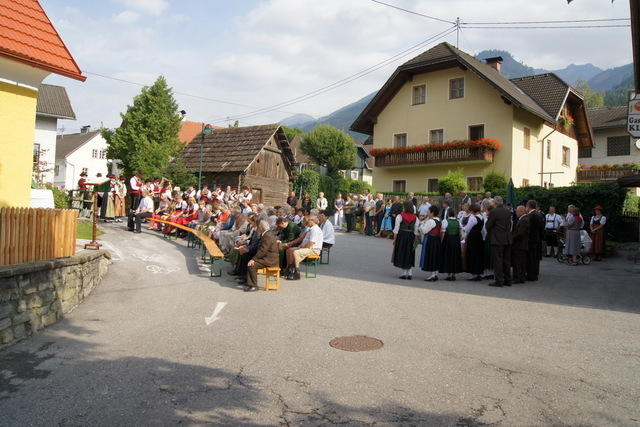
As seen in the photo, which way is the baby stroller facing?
to the viewer's left

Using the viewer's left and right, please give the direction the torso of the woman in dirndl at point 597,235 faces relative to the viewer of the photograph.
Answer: facing the viewer and to the left of the viewer

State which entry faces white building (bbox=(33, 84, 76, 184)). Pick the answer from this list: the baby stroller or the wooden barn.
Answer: the baby stroller

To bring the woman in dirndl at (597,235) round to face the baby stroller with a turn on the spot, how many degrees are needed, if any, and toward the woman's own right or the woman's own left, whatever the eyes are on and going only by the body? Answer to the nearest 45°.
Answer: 0° — they already face it

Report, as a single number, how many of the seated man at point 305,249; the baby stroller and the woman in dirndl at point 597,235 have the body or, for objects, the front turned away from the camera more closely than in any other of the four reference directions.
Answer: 0

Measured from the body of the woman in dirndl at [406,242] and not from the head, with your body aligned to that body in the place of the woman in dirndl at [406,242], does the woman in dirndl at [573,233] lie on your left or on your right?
on your right
